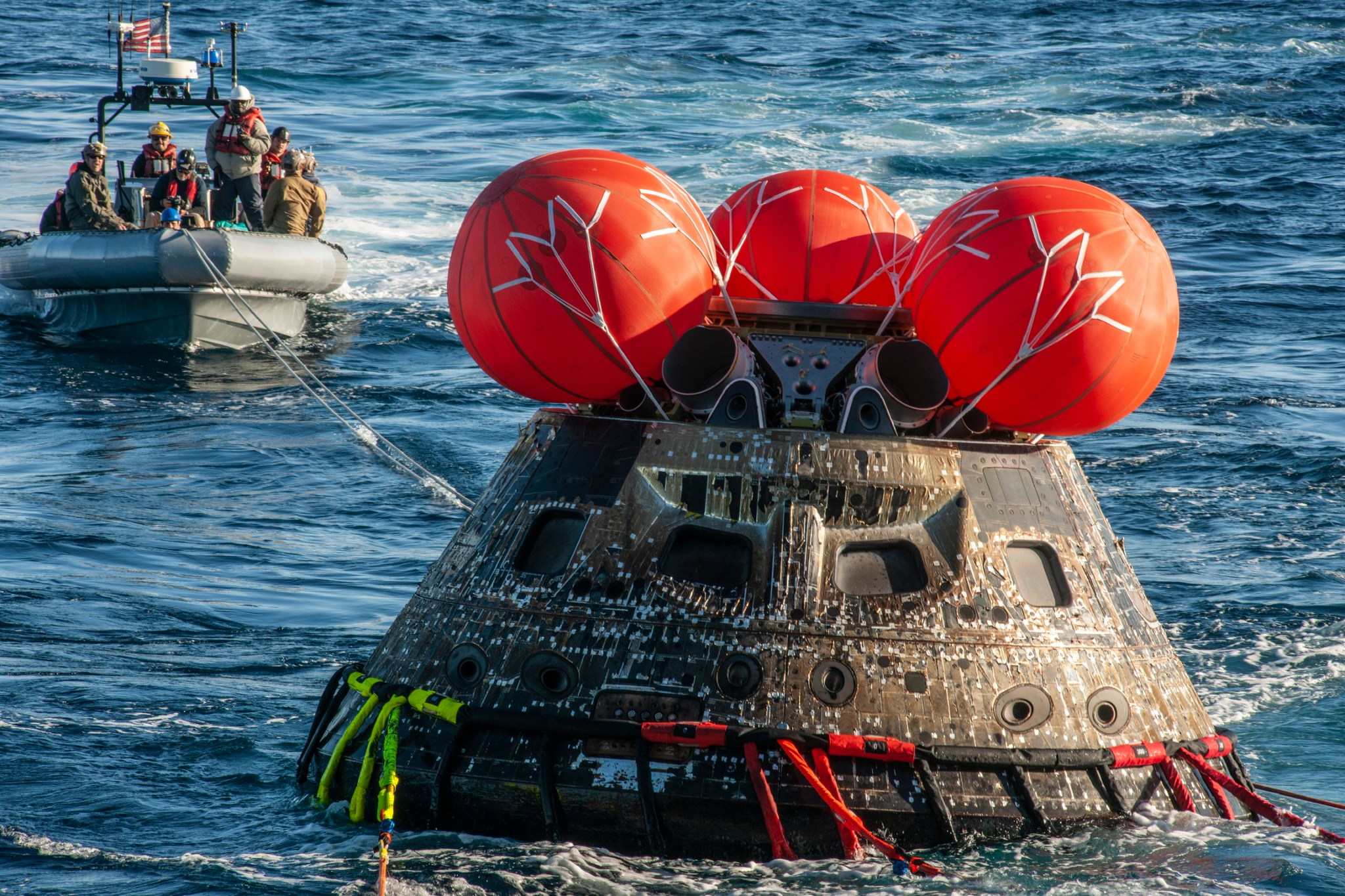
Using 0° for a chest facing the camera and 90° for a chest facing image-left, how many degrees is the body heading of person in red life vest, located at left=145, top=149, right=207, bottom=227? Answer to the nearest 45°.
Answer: approximately 0°

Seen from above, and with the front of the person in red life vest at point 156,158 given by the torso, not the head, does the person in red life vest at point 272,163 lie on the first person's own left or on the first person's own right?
on the first person's own left

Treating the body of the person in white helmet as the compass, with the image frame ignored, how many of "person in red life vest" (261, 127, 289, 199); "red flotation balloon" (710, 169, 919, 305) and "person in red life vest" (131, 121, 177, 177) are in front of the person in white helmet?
1

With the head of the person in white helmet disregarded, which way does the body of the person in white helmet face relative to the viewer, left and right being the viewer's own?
facing the viewer

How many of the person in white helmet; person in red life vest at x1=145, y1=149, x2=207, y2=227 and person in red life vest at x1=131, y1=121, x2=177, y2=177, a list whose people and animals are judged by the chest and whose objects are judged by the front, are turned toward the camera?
3

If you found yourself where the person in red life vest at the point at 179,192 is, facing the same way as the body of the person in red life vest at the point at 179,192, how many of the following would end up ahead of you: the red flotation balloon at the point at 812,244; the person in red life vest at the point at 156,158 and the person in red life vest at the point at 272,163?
1

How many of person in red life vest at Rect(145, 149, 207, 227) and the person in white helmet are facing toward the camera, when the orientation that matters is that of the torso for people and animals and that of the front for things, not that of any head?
2

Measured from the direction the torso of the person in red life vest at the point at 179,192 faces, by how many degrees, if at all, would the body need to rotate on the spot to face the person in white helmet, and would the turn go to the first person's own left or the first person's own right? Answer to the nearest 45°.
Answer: approximately 90° to the first person's own left

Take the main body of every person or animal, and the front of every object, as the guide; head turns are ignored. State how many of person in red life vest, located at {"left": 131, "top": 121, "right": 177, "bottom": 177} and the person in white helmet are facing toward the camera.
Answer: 2
